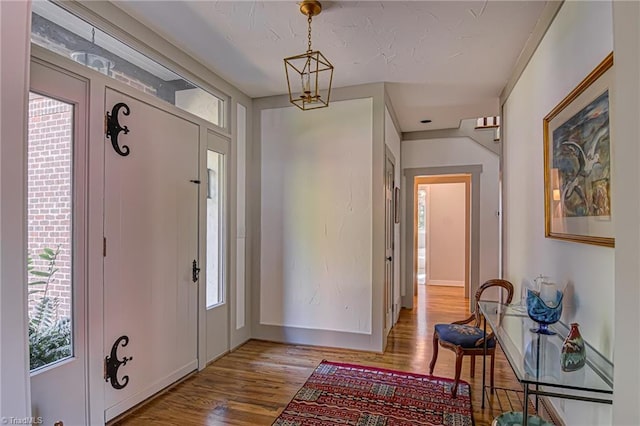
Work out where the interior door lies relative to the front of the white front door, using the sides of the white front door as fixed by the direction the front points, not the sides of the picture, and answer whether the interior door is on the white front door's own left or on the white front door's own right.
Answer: on the white front door's own left

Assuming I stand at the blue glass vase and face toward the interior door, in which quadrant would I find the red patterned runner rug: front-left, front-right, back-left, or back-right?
front-left

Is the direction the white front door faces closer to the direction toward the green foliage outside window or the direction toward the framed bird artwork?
the framed bird artwork

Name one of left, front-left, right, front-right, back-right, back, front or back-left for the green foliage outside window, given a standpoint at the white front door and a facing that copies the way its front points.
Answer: right

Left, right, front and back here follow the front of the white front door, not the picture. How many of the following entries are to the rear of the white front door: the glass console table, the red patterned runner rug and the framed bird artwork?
0

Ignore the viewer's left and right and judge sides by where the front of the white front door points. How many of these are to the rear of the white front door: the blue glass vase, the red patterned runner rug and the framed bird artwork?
0

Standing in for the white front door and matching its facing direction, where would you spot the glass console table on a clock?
The glass console table is roughly at 12 o'clock from the white front door.

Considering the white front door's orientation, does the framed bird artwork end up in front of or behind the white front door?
in front

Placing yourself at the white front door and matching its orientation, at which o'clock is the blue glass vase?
The blue glass vase is roughly at 12 o'clock from the white front door.

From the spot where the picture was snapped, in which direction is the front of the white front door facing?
facing the viewer and to the right of the viewer

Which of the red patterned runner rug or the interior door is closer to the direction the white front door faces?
the red patterned runner rug

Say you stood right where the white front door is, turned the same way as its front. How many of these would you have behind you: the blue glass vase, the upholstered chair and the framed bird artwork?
0

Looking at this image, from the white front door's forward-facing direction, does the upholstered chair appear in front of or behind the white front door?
in front
